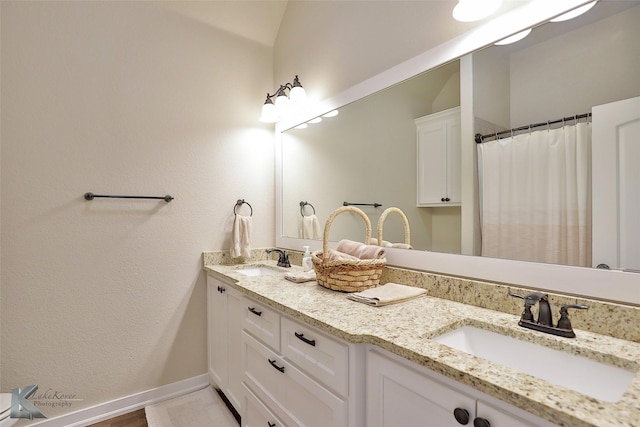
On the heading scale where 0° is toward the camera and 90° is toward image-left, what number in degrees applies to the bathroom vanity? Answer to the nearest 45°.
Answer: approximately 45°

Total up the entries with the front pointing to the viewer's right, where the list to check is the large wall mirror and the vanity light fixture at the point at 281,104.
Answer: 0

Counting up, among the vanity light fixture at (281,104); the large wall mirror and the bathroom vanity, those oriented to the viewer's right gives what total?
0

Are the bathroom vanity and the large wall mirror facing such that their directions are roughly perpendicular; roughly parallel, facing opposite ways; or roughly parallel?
roughly parallel
